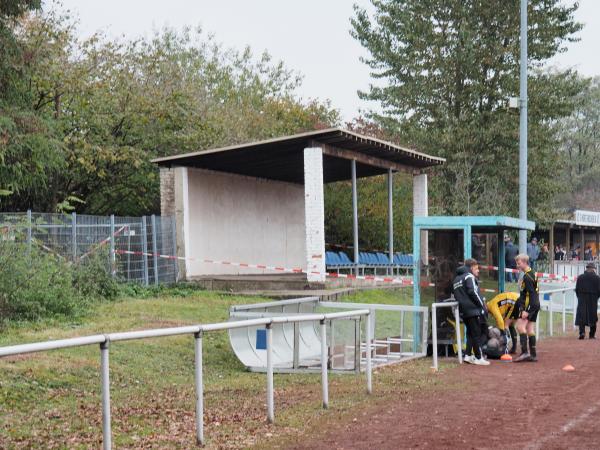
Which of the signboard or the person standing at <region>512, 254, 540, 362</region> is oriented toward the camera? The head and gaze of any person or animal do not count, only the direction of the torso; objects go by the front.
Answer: the signboard

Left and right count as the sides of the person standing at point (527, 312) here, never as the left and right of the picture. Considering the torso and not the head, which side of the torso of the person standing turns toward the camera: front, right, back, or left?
left

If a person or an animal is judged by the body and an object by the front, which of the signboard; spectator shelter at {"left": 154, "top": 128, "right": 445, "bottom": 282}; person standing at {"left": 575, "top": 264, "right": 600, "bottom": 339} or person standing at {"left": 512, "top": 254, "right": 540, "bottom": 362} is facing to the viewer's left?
person standing at {"left": 512, "top": 254, "right": 540, "bottom": 362}

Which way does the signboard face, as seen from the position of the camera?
facing the viewer
